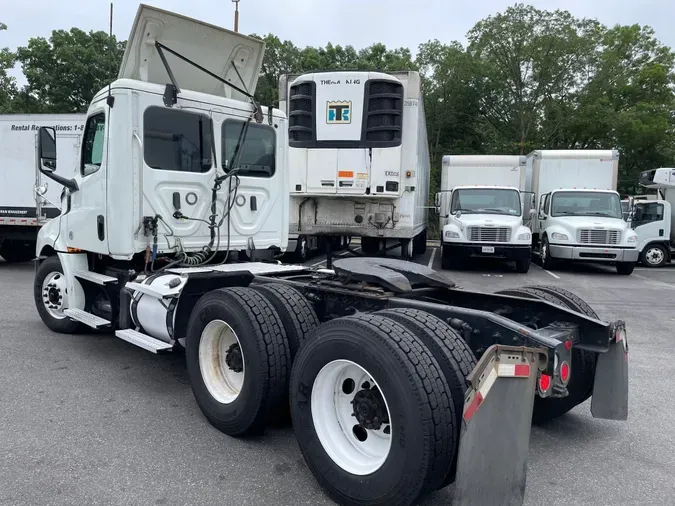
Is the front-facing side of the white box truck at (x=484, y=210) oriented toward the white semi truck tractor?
yes

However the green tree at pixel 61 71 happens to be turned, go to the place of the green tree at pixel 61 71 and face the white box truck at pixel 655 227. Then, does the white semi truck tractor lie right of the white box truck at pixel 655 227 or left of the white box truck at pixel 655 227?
right

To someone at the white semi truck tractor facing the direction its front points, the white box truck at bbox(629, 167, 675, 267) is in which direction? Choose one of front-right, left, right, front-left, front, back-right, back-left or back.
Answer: right

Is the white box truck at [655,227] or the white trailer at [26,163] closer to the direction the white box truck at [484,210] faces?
the white trailer

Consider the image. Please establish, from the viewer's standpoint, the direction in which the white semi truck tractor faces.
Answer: facing away from the viewer and to the left of the viewer
